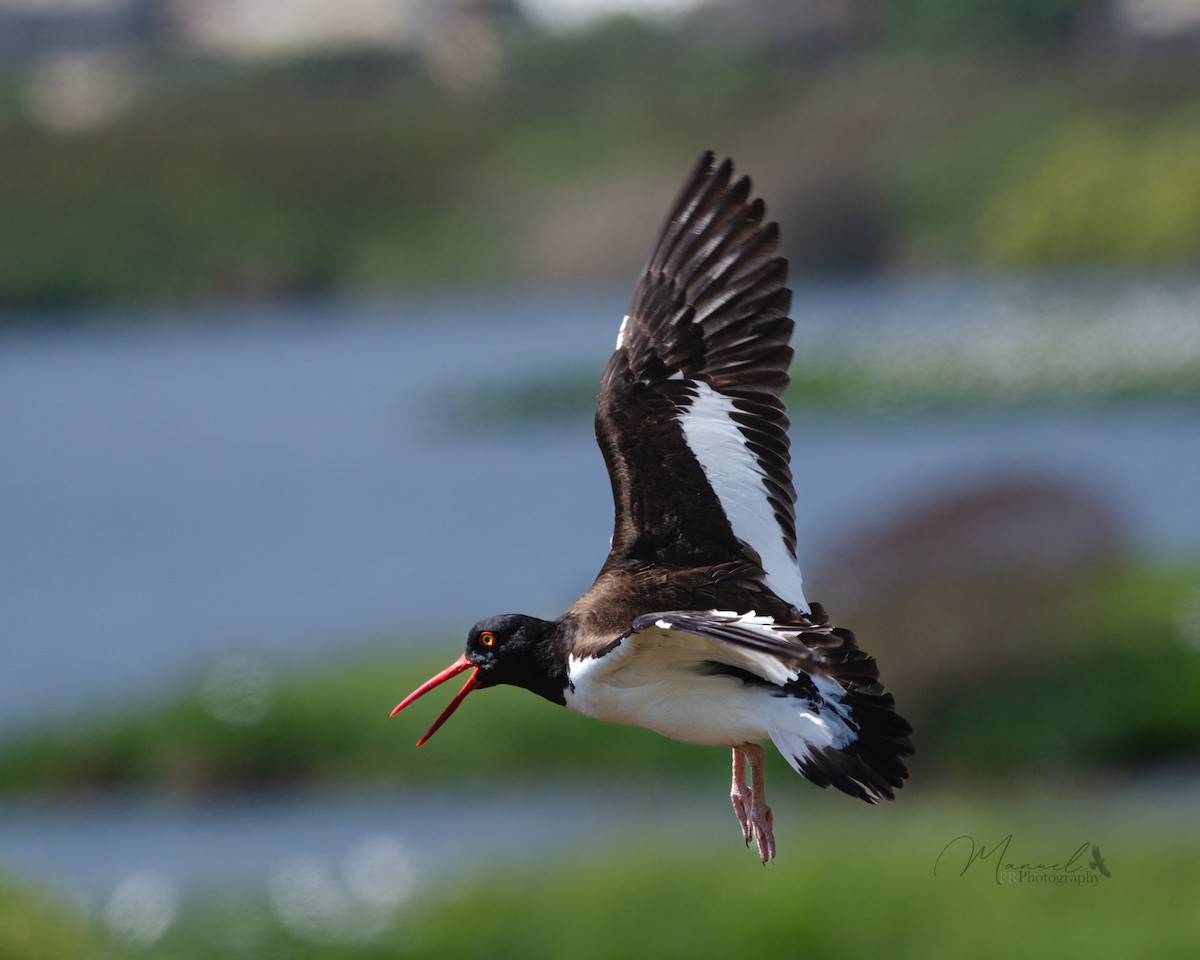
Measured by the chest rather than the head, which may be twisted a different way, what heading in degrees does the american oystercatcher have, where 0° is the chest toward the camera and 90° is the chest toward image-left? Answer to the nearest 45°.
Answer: approximately 90°

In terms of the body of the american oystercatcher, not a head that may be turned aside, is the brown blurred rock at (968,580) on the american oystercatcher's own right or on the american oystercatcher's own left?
on the american oystercatcher's own right

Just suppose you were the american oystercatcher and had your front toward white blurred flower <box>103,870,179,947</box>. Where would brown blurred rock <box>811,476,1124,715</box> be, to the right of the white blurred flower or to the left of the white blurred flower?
right

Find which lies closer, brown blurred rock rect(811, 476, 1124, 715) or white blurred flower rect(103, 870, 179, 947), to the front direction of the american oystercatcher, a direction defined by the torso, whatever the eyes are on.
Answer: the white blurred flower
